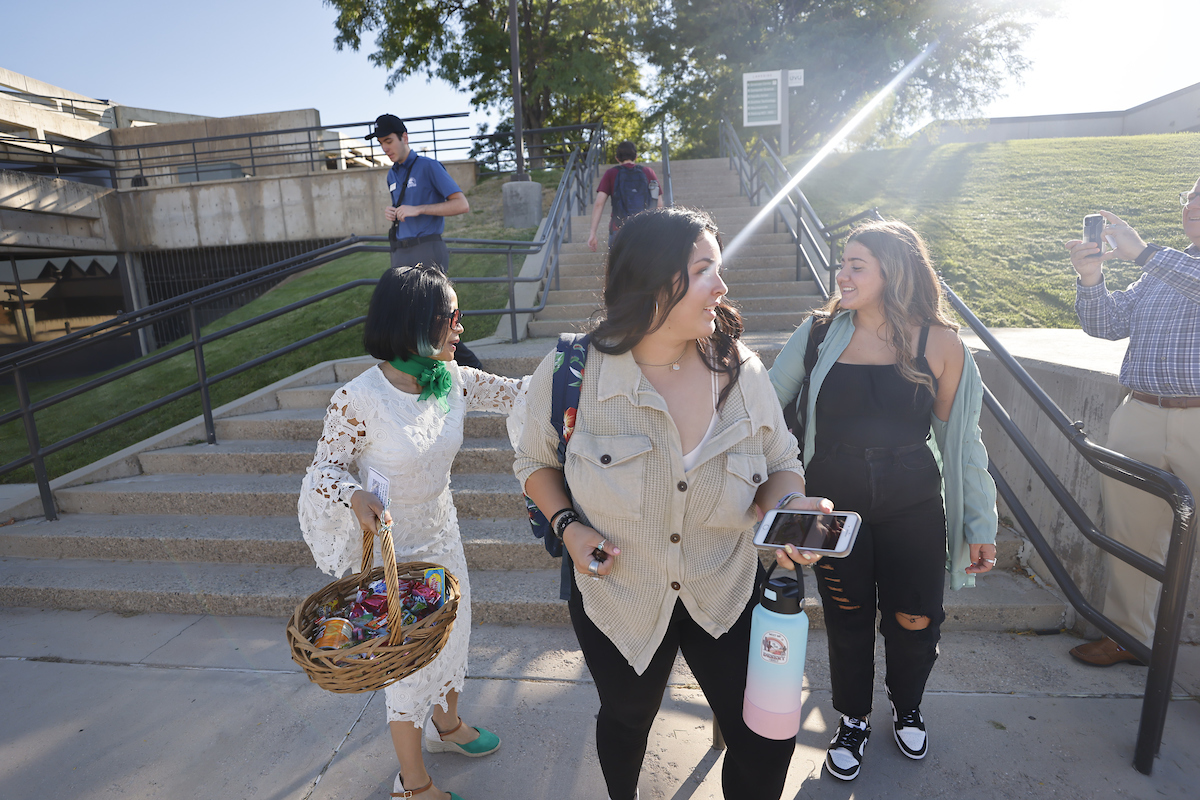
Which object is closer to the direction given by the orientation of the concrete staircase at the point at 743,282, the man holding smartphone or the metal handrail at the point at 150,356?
the man holding smartphone

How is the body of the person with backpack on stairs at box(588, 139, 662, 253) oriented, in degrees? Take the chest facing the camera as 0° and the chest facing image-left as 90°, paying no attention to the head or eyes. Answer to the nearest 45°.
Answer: approximately 180°

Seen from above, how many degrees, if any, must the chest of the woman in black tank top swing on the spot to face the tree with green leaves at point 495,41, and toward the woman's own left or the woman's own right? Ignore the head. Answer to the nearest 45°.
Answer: approximately 135° to the woman's own right

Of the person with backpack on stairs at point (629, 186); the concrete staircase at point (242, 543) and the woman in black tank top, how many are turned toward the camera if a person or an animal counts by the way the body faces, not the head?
2

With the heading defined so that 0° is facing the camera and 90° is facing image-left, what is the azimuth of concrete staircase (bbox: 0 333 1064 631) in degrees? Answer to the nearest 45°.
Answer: approximately 0°

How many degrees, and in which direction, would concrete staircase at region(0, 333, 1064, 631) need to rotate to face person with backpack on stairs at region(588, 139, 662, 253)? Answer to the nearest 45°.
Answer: approximately 135° to its left

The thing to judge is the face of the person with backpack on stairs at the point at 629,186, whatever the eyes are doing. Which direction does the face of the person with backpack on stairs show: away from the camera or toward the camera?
away from the camera

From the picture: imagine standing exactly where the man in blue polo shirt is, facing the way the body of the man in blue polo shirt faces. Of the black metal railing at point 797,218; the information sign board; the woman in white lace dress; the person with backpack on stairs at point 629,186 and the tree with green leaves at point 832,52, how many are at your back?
4

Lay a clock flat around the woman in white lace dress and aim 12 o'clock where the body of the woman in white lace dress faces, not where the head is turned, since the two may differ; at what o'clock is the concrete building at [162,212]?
The concrete building is roughly at 7 o'clock from the woman in white lace dress.

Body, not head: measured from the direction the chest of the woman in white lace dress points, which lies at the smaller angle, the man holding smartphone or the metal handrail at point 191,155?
the man holding smartphone

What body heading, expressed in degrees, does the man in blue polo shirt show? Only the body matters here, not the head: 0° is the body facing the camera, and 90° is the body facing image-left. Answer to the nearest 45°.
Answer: approximately 45°

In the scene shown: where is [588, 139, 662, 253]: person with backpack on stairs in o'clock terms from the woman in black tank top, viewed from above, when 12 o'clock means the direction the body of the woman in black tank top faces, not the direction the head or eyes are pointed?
The person with backpack on stairs is roughly at 5 o'clock from the woman in black tank top.
